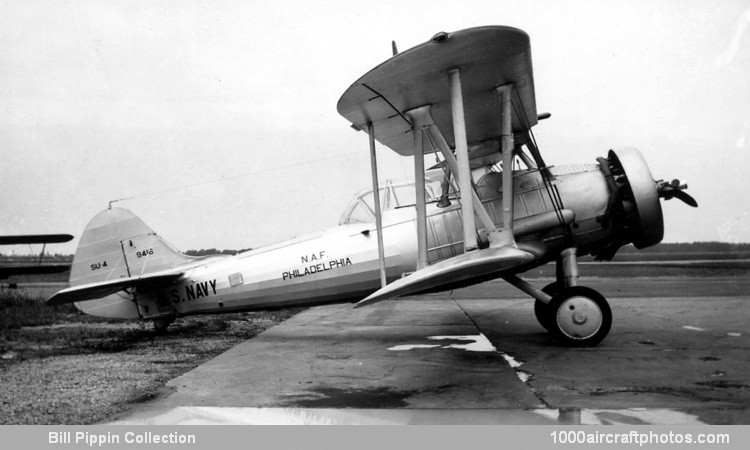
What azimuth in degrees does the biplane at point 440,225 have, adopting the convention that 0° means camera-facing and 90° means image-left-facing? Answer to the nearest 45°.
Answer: approximately 270°
